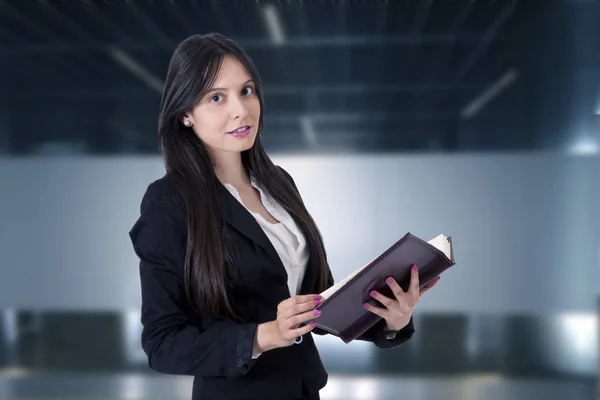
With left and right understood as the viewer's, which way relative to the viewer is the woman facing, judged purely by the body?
facing the viewer and to the right of the viewer
